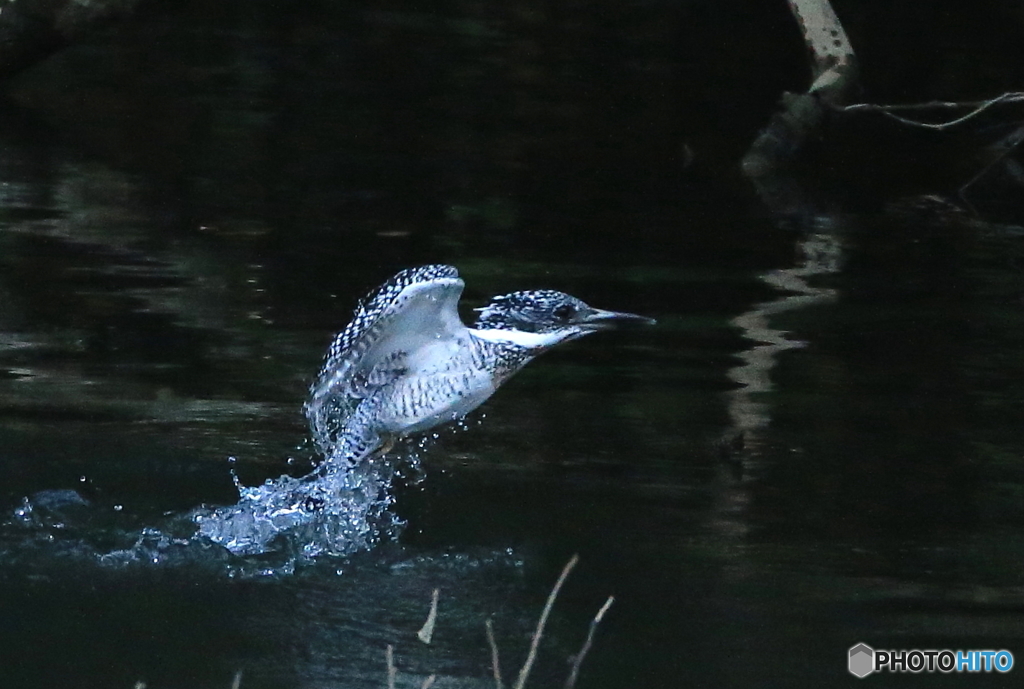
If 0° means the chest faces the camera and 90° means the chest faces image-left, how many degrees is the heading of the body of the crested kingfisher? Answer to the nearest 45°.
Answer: approximately 270°

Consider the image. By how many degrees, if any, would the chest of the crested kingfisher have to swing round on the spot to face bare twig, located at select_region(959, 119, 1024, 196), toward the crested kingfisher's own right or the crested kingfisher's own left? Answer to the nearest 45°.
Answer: approximately 45° to the crested kingfisher's own left
